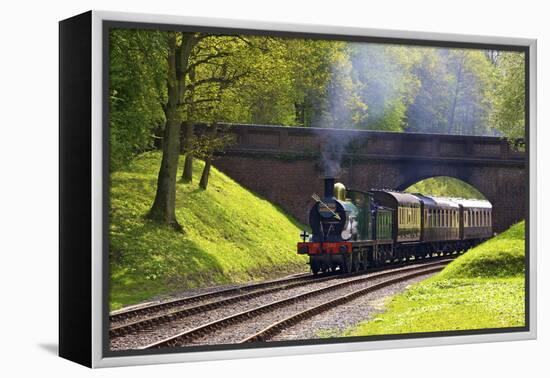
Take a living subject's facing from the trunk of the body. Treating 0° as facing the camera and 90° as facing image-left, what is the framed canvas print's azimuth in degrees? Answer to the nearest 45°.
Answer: approximately 315°
